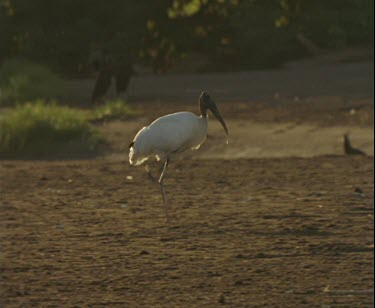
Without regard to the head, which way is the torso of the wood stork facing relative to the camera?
to the viewer's right

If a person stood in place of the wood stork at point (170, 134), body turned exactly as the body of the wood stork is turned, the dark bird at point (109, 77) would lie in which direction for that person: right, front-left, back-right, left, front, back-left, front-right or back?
left

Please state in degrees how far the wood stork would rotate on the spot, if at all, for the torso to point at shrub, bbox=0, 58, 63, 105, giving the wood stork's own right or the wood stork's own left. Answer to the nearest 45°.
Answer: approximately 90° to the wood stork's own left
